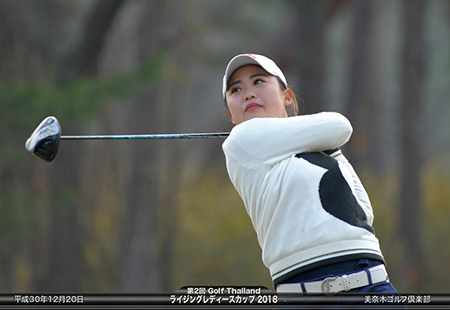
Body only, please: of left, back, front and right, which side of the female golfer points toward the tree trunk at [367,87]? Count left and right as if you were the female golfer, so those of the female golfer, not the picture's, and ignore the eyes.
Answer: back

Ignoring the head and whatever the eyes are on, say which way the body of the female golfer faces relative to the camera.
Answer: toward the camera

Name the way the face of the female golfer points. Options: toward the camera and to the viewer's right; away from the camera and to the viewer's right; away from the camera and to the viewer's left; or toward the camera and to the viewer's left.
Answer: toward the camera and to the viewer's left

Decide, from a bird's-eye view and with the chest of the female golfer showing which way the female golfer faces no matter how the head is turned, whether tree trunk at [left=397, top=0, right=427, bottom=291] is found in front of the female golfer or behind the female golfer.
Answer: behind
